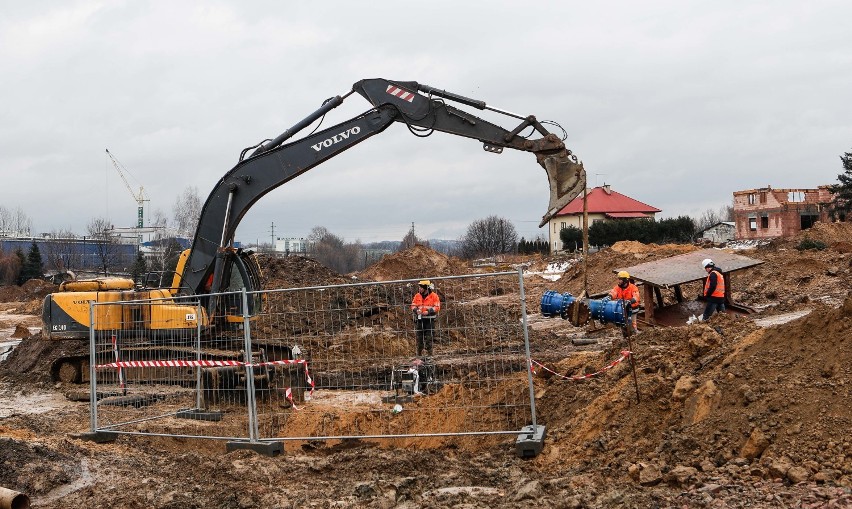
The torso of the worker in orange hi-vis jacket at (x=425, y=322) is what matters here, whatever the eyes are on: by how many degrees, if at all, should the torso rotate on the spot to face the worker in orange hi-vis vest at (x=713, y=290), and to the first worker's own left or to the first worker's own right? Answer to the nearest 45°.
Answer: approximately 135° to the first worker's own left

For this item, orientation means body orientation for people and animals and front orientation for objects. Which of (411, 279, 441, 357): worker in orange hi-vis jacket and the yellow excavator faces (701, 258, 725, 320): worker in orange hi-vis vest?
the yellow excavator

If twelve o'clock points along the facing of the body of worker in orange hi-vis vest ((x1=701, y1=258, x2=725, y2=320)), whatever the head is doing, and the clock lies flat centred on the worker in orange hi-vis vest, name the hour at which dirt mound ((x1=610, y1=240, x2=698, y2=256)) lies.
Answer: The dirt mound is roughly at 3 o'clock from the worker in orange hi-vis vest.

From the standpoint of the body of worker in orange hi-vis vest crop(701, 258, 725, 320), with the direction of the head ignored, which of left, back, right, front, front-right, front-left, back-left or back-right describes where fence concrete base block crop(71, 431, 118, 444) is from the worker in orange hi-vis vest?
front-left

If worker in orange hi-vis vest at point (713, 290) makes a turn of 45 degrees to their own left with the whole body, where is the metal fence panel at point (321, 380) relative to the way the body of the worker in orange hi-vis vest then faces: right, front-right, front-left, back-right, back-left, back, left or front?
front

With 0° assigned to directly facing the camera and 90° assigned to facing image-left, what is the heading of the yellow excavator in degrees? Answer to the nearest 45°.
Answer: approximately 270°

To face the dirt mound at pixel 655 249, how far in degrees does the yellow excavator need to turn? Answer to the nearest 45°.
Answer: approximately 45° to its left

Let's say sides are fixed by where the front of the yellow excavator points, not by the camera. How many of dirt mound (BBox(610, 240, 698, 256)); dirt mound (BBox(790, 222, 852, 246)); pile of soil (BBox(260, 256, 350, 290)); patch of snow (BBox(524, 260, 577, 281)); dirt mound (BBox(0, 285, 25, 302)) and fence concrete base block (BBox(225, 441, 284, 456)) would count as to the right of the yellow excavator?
1

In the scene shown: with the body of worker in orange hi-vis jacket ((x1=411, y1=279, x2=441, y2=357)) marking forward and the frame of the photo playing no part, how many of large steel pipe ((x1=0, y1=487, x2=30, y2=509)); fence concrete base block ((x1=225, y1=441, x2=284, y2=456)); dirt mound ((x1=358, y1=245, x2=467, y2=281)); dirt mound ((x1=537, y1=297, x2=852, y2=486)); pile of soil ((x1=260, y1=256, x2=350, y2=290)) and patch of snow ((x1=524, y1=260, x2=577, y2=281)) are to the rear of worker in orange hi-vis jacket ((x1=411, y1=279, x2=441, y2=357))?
3

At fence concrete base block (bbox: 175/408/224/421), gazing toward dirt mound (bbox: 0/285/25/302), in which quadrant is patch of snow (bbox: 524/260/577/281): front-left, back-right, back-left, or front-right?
front-right

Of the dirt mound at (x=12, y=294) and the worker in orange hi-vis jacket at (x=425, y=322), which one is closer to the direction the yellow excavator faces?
the worker in orange hi-vis jacket

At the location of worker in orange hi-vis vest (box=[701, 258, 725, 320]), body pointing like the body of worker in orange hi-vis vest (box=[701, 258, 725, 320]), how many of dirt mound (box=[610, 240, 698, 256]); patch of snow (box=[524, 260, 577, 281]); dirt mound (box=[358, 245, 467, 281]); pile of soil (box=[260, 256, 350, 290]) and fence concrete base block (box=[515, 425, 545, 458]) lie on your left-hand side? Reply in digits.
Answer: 1

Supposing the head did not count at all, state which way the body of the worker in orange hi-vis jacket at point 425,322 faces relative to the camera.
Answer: toward the camera

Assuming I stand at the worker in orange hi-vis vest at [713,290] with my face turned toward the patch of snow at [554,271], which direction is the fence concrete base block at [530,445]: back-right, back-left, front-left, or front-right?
back-left

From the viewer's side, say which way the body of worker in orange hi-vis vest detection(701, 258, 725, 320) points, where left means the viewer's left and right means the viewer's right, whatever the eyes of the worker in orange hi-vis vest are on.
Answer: facing to the left of the viewer

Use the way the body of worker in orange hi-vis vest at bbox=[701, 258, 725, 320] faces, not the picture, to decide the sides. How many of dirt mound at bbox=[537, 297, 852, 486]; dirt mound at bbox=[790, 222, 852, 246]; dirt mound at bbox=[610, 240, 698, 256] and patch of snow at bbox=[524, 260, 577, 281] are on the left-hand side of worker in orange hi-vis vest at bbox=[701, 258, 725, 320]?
1

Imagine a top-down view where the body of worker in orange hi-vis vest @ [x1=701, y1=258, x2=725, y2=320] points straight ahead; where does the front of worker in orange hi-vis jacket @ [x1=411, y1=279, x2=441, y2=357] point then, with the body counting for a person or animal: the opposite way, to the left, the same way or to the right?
to the left
